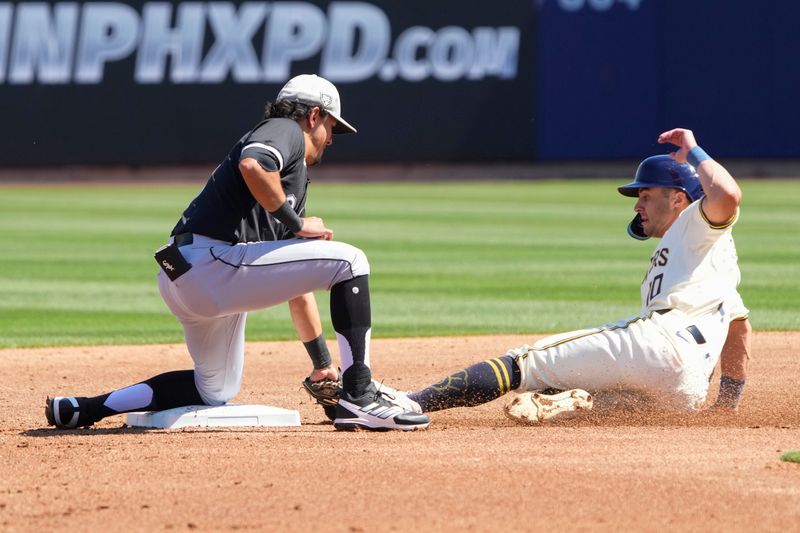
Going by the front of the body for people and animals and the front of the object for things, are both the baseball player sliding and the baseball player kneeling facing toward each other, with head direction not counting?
yes

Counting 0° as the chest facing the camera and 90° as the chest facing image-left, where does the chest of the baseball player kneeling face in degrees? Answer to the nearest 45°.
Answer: approximately 270°

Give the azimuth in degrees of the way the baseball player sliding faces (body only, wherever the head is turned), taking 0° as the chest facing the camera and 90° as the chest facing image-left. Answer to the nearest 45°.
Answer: approximately 90°

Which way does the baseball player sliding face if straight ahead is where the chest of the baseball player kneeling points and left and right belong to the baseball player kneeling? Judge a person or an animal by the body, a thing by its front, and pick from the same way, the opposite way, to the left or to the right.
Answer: the opposite way

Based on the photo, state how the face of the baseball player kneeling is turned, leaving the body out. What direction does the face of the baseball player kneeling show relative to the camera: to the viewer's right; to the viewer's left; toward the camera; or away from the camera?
to the viewer's right

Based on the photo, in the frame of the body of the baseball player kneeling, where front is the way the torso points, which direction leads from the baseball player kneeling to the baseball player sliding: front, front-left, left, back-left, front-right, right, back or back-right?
front

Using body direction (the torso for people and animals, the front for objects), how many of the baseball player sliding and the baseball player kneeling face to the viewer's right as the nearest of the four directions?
1

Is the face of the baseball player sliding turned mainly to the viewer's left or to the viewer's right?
to the viewer's left

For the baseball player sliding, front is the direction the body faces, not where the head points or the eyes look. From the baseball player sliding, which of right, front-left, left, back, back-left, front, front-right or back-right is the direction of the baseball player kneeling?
front
